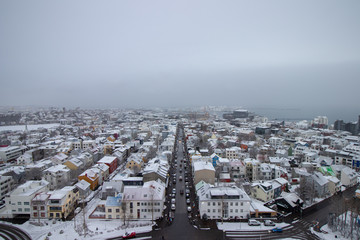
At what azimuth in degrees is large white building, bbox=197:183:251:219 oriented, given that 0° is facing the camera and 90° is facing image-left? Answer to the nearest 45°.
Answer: approximately 0°

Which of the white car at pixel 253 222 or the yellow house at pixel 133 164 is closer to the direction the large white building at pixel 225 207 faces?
the white car

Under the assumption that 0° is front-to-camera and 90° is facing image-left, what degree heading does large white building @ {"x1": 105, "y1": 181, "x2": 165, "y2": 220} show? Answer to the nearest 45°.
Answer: approximately 0°

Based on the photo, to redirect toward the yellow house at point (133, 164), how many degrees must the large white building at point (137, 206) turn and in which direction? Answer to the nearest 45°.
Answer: approximately 180°

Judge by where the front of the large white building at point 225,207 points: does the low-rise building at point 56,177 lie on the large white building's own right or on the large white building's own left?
on the large white building's own right

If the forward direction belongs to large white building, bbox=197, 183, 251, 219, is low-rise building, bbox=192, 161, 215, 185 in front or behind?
behind

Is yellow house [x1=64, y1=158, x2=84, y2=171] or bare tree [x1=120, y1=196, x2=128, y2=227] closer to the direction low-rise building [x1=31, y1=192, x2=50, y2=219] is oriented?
the bare tree

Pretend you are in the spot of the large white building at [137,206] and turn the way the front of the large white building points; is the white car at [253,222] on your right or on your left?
on your left

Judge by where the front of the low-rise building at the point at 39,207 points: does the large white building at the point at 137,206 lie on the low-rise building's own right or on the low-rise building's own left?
on the low-rise building's own left
